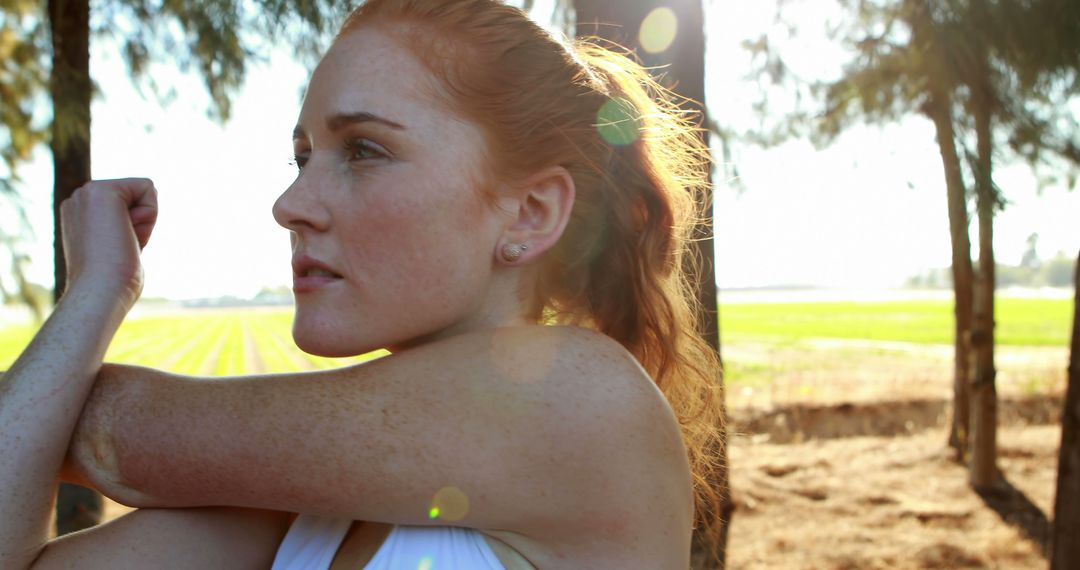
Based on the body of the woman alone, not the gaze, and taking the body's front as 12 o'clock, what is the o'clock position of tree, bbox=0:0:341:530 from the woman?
The tree is roughly at 4 o'clock from the woman.

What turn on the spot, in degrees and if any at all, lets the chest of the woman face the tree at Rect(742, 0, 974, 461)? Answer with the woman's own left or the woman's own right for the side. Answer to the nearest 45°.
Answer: approximately 180°

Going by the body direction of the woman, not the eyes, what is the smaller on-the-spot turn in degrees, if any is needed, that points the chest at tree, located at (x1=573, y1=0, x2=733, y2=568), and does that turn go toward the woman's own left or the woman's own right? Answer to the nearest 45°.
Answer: approximately 180°

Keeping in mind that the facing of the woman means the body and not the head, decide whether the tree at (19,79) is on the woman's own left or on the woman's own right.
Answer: on the woman's own right

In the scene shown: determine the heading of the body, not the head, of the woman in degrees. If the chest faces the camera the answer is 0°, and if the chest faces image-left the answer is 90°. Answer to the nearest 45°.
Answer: approximately 45°

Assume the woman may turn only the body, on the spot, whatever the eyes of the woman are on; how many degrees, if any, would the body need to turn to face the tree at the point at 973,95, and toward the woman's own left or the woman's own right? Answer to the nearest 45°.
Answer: approximately 180°
